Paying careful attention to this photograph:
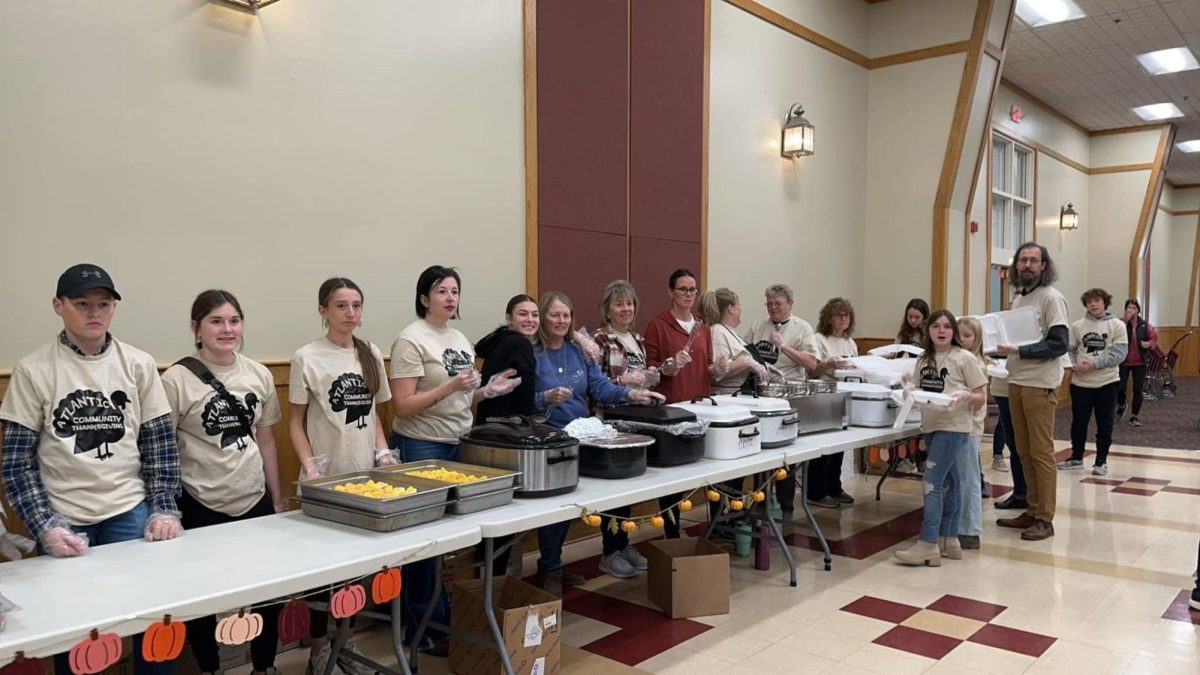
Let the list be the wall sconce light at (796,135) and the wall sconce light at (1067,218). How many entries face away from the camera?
0

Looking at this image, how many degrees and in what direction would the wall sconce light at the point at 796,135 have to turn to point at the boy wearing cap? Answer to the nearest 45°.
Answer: approximately 45° to its right

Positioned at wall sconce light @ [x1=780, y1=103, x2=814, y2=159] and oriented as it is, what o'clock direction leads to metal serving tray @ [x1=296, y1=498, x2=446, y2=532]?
The metal serving tray is roughly at 2 o'clock from the wall sconce light.

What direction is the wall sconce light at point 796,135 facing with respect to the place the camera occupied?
facing the viewer and to the right of the viewer

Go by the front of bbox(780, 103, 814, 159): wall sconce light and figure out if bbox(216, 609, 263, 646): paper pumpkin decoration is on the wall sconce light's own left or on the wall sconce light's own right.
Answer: on the wall sconce light's own right

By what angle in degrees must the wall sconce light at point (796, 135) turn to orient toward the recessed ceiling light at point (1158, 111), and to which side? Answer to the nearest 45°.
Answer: approximately 90° to its left

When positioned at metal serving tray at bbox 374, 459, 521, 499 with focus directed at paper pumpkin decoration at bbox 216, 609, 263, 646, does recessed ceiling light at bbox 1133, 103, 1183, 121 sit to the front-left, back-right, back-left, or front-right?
back-left

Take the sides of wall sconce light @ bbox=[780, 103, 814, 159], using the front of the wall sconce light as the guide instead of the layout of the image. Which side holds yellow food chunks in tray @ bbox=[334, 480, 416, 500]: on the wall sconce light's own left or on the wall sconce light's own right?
on the wall sconce light's own right

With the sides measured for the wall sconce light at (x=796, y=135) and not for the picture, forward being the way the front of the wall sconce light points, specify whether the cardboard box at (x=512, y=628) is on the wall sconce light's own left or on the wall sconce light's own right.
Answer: on the wall sconce light's own right
